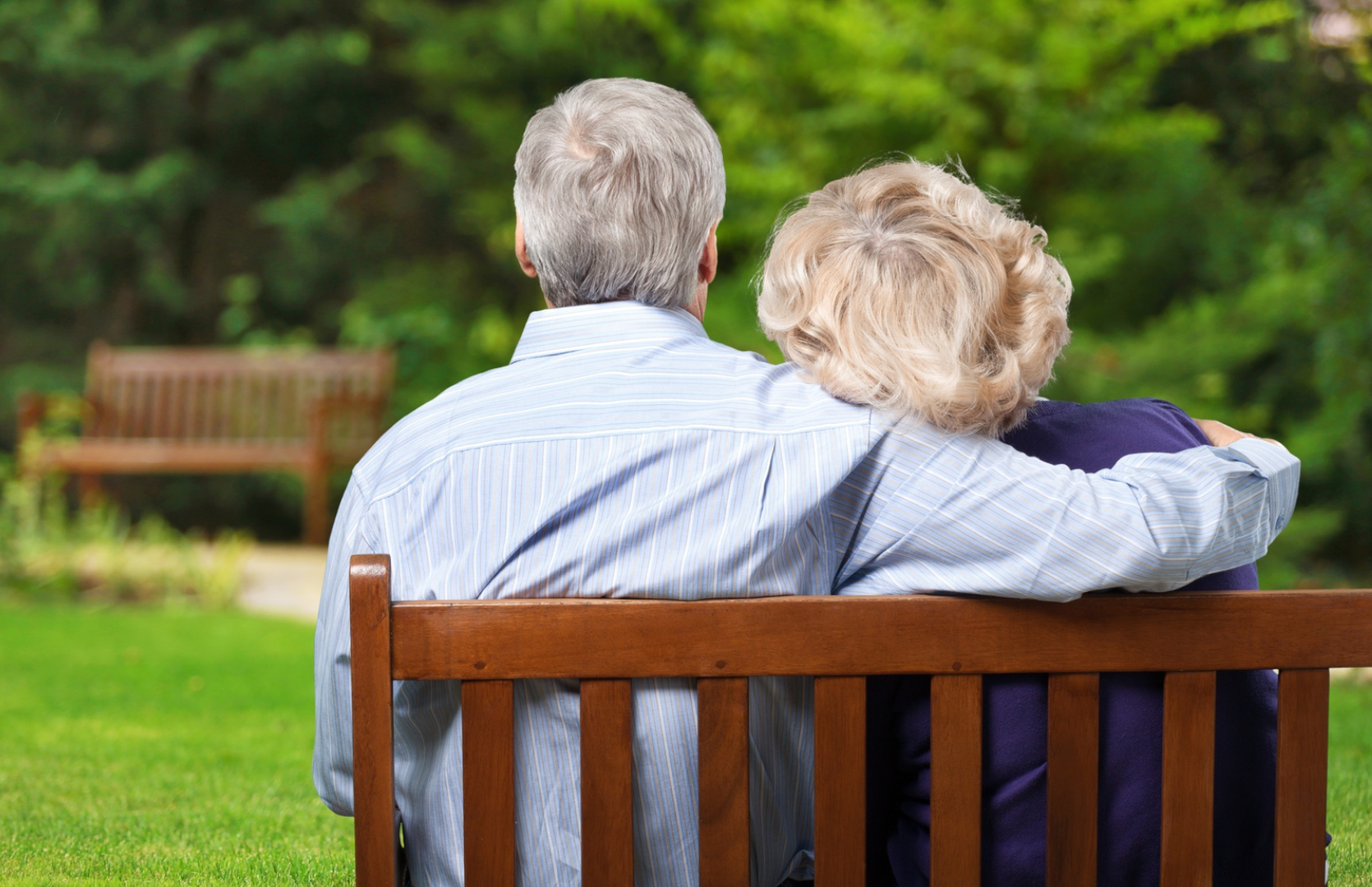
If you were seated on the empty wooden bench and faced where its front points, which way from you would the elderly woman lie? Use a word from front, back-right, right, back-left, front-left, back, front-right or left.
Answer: front-left

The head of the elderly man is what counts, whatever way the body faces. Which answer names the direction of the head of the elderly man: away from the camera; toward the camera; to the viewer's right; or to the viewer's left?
away from the camera

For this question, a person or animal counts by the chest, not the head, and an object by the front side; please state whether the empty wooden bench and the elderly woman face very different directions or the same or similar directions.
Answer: very different directions

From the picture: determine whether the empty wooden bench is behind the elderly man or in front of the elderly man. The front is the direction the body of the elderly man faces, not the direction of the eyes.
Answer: in front

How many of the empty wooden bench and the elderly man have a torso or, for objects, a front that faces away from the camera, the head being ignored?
1

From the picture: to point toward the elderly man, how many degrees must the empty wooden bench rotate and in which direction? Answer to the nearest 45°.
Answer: approximately 45° to its left

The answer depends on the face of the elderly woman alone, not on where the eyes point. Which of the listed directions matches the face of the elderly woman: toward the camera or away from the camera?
away from the camera

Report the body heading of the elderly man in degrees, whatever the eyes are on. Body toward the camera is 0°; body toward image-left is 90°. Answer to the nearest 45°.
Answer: approximately 180°

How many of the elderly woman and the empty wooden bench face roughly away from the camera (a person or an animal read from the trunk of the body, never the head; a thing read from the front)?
1

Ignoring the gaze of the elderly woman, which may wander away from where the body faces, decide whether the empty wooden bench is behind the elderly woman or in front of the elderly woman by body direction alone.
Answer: in front

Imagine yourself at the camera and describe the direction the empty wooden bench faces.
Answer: facing the viewer and to the left of the viewer

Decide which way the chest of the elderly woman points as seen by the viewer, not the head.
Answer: away from the camera
